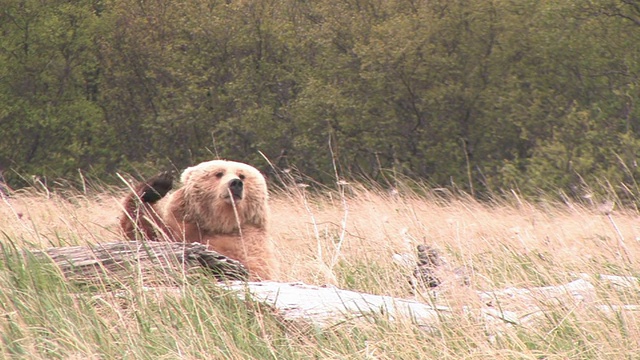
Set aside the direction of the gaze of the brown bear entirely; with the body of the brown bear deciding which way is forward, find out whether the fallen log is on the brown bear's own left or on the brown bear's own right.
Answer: on the brown bear's own right

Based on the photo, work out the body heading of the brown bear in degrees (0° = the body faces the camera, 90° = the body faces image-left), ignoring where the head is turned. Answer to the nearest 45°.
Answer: approximately 315°
